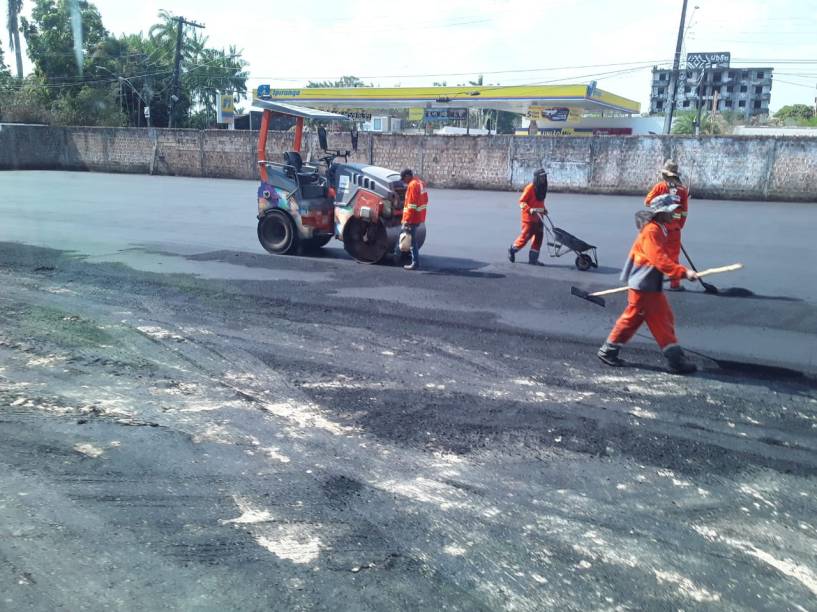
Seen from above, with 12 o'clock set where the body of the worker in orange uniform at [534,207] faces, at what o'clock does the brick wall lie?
The brick wall is roughly at 9 o'clock from the worker in orange uniform.

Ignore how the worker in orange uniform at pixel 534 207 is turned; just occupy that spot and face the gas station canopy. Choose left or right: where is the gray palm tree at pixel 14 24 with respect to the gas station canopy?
left

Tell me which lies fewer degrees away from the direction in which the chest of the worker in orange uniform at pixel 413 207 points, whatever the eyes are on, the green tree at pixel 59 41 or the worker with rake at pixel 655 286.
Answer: the green tree

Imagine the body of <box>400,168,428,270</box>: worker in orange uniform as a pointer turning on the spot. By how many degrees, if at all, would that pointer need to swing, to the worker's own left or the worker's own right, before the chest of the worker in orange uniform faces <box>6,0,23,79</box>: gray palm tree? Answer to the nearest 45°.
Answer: approximately 45° to the worker's own right

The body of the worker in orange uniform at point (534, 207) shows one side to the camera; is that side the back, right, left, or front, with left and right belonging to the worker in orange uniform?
right

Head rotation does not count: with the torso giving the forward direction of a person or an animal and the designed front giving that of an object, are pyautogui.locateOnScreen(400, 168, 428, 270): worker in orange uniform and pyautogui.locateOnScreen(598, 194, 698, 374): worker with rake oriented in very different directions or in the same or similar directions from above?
very different directions

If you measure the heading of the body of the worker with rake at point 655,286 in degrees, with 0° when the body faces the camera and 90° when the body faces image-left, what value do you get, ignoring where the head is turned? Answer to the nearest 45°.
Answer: approximately 270°

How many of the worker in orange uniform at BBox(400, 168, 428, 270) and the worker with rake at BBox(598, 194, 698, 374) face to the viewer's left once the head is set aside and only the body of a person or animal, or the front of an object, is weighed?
1
